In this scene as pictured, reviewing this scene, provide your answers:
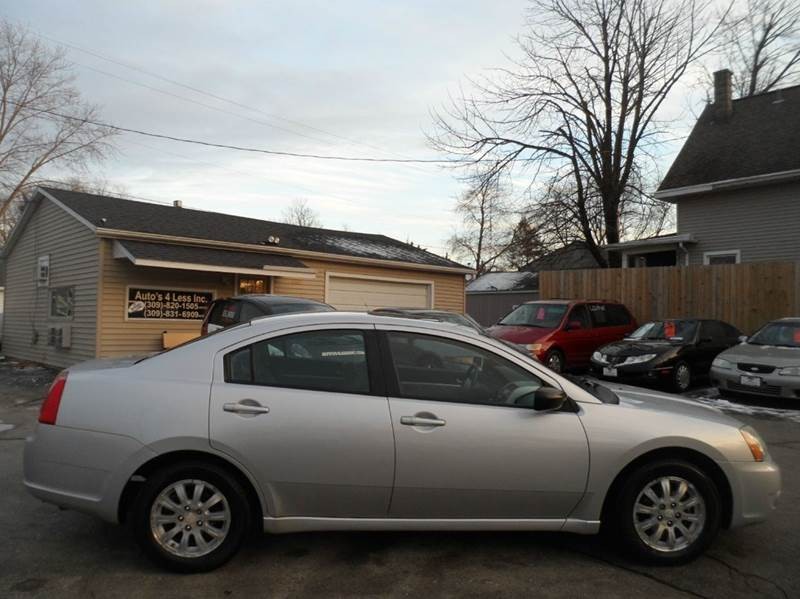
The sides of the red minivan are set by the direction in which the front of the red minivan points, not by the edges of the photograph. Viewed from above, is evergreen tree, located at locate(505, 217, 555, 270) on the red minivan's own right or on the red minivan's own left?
on the red minivan's own right

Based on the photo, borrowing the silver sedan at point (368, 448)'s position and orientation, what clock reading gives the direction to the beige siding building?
The beige siding building is roughly at 8 o'clock from the silver sedan.

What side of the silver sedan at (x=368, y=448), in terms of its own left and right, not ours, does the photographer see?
right

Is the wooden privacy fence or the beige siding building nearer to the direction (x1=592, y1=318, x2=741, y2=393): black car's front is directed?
the beige siding building

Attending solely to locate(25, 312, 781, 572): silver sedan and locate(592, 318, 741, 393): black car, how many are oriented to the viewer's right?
1

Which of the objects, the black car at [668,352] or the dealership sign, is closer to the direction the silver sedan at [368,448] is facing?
the black car

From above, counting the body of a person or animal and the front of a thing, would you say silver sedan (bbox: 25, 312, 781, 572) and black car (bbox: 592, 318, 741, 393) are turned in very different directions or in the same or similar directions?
very different directions

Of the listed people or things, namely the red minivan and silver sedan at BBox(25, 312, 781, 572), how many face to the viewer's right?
1
